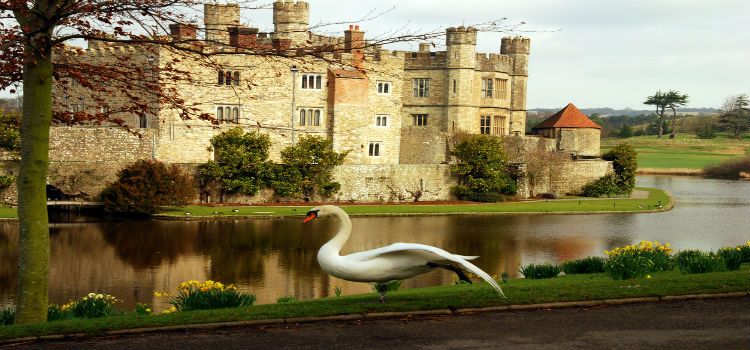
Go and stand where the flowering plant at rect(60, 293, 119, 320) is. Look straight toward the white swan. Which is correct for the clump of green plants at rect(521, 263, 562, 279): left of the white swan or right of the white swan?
left

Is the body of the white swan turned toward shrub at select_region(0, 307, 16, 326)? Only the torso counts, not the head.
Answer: yes

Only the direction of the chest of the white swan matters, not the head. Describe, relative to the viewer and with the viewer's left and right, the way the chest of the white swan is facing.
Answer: facing to the left of the viewer

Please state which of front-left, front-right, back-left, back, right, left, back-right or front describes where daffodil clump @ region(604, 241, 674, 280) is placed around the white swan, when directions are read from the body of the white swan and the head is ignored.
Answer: back-right

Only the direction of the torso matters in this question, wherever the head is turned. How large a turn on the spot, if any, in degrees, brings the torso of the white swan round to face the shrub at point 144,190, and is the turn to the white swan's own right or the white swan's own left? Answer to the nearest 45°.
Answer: approximately 45° to the white swan's own right

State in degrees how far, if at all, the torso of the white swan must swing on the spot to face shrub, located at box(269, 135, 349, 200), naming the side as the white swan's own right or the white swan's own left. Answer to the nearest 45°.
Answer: approximately 90° to the white swan's own right

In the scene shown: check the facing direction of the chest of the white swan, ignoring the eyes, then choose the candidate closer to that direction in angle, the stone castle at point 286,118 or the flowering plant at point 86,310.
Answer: the flowering plant

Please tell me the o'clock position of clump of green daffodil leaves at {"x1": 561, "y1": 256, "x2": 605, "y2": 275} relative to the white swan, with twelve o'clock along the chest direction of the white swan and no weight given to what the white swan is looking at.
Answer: The clump of green daffodil leaves is roughly at 4 o'clock from the white swan.

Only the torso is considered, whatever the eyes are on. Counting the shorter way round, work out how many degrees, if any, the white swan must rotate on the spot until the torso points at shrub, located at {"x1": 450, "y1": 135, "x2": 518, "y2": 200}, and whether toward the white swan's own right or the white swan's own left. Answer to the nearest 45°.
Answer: approximately 90° to the white swan's own right

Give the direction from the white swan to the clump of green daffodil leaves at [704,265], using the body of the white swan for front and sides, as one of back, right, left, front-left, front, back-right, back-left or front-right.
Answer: back-right
